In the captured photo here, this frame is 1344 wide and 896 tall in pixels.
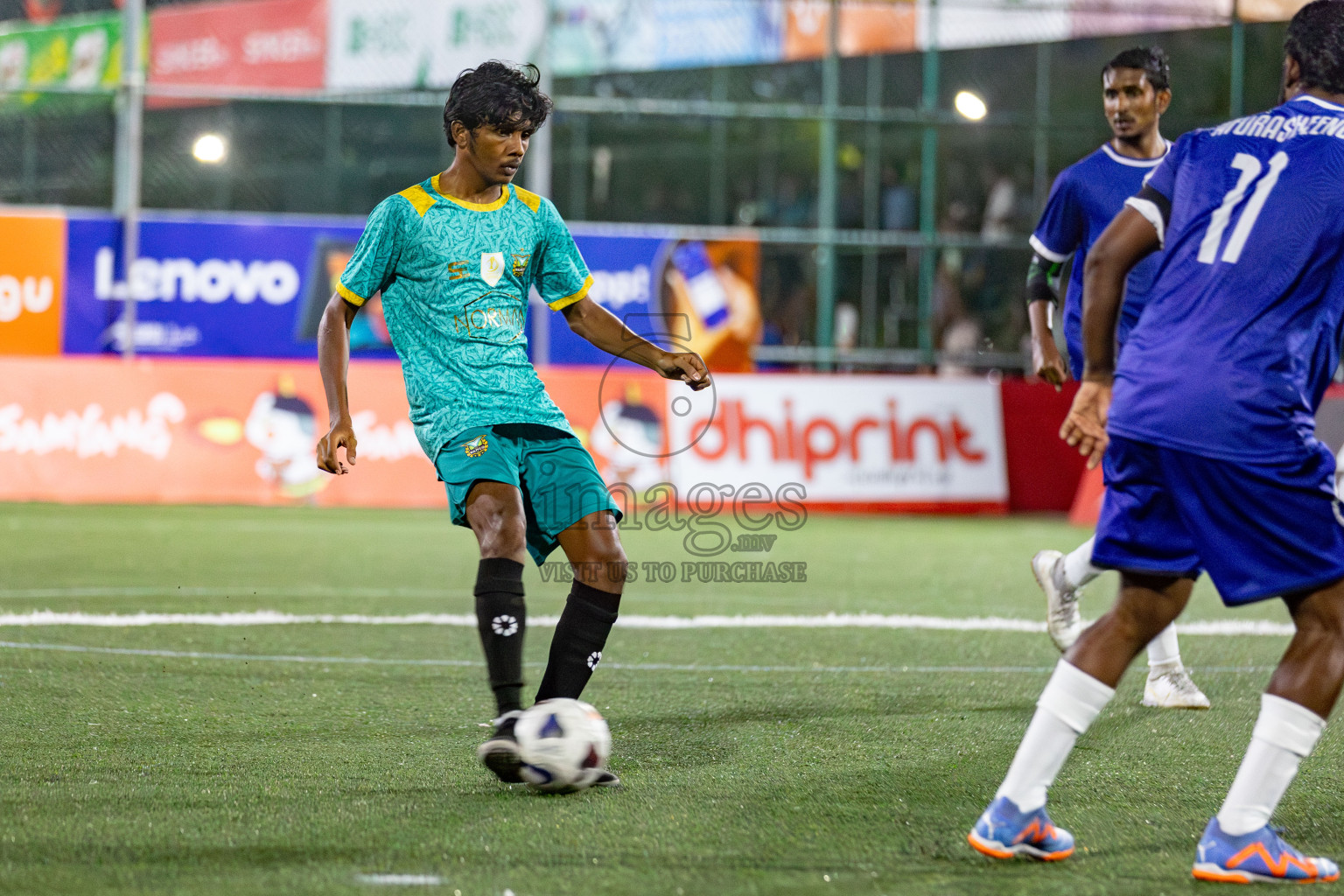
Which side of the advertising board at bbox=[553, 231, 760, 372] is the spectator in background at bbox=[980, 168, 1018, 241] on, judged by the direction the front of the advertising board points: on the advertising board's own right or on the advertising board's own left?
on the advertising board's own left

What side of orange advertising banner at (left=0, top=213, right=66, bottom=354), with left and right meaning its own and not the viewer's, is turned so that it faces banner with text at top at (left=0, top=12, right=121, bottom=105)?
back

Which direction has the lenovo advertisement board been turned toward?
toward the camera

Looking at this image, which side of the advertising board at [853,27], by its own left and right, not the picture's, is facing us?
front

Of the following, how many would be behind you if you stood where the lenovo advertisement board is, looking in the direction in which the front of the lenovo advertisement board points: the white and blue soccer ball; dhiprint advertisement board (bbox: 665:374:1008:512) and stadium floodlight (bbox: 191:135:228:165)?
1

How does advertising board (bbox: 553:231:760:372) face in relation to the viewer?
toward the camera

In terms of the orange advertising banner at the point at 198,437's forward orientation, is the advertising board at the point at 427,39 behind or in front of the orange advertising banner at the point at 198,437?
behind
